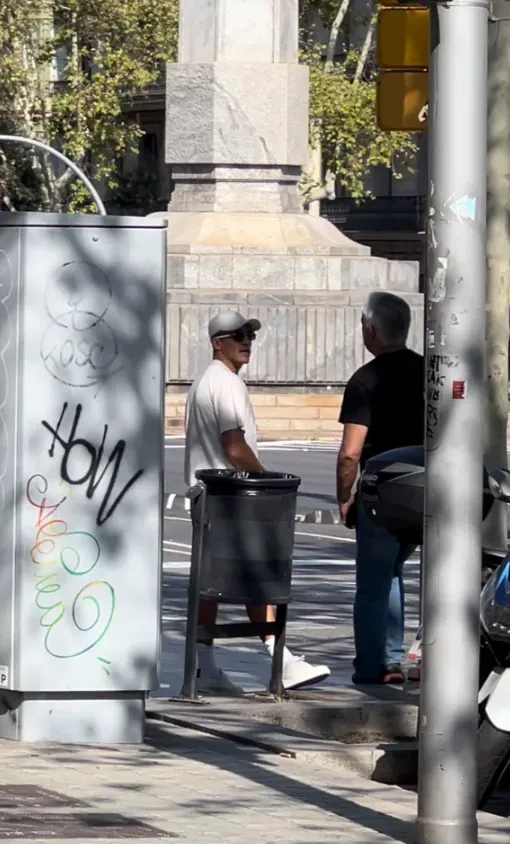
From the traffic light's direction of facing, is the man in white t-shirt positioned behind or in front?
in front

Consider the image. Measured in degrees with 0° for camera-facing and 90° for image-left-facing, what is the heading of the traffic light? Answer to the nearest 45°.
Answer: approximately 180°

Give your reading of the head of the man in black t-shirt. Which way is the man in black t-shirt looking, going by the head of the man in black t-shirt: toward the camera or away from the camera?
away from the camera

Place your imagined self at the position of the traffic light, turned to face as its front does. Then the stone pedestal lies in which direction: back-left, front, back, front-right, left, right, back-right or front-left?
front

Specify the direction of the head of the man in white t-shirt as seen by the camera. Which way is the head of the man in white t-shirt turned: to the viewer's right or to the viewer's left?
to the viewer's right

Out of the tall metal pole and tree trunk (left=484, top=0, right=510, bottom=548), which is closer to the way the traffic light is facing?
the tree trunk

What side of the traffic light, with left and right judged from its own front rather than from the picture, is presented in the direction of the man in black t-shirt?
front
